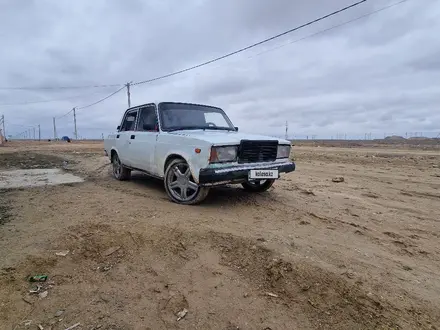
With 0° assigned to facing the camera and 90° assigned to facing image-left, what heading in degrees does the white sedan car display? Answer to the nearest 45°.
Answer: approximately 315°
